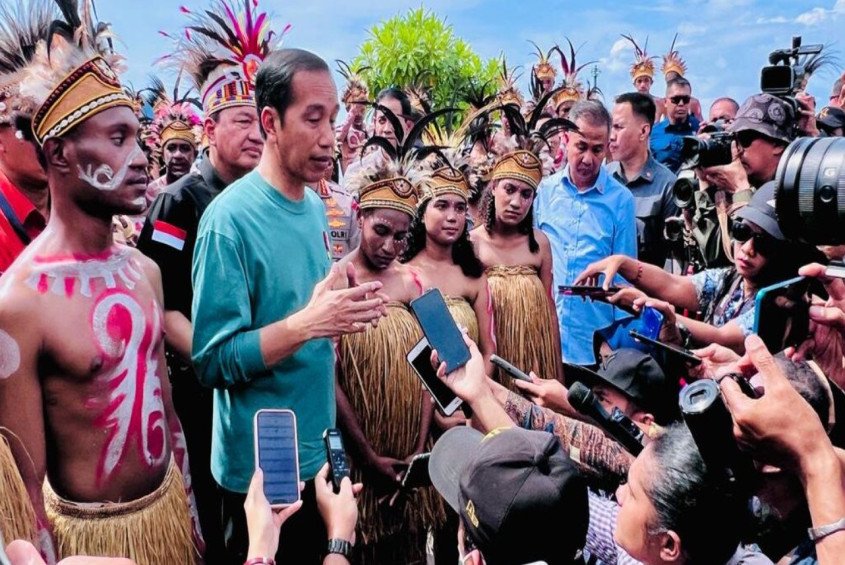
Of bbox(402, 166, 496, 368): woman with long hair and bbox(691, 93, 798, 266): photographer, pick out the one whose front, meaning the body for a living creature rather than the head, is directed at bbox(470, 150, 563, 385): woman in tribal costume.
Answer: the photographer

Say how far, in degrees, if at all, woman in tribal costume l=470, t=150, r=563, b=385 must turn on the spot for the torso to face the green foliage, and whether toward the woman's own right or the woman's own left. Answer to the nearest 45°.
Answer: approximately 180°

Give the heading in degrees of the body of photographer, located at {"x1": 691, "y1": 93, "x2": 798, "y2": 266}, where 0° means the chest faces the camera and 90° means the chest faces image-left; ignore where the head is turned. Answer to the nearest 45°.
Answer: approximately 90°

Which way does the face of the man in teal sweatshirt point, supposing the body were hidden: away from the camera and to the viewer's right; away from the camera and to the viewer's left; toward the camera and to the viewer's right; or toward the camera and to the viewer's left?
toward the camera and to the viewer's right

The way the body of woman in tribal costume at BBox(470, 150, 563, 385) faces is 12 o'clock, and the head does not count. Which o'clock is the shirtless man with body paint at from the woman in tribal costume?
The shirtless man with body paint is roughly at 1 o'clock from the woman in tribal costume.

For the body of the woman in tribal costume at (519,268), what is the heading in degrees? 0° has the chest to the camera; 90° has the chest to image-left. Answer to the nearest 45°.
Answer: approximately 0°

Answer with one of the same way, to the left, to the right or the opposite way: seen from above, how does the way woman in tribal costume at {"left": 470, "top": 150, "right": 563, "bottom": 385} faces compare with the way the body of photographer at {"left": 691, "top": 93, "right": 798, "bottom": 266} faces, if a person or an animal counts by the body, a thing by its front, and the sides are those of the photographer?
to the left

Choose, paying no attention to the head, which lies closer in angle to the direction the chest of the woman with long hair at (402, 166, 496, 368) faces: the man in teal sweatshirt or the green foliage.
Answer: the man in teal sweatshirt
